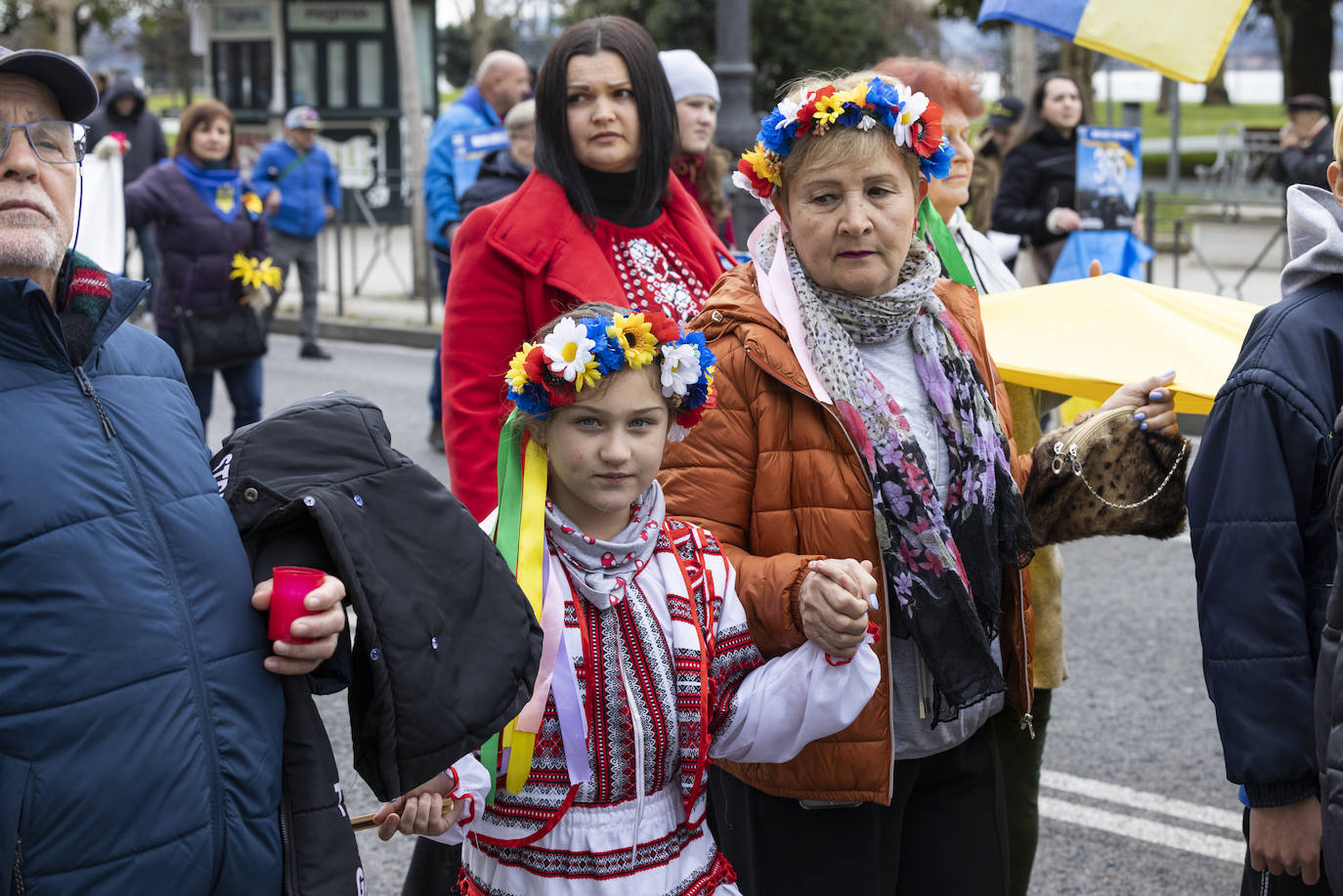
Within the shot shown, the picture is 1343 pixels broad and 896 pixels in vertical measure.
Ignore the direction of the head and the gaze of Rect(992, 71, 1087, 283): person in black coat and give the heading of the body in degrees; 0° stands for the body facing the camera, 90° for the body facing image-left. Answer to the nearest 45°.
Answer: approximately 315°

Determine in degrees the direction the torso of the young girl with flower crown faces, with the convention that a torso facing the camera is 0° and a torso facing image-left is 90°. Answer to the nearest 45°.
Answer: approximately 0°

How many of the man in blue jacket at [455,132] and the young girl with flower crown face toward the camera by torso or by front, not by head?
1

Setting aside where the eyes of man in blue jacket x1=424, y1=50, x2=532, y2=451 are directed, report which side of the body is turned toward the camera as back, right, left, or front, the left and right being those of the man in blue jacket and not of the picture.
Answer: right
